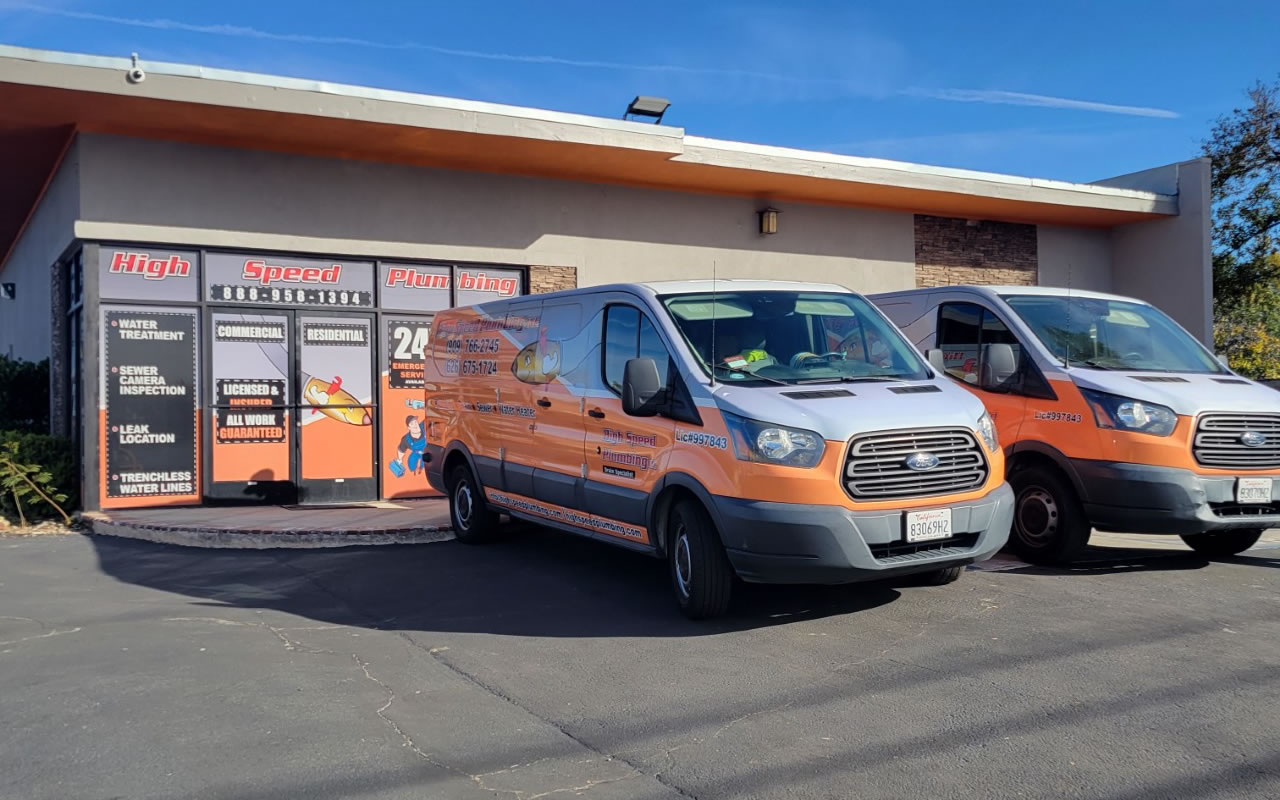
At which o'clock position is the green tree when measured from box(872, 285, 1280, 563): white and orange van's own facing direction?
The green tree is roughly at 8 o'clock from the white and orange van.

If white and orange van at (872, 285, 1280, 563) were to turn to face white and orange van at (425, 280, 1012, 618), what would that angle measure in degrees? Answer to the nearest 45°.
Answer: approximately 90° to its right

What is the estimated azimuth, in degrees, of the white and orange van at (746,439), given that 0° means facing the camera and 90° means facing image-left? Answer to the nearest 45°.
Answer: approximately 315°

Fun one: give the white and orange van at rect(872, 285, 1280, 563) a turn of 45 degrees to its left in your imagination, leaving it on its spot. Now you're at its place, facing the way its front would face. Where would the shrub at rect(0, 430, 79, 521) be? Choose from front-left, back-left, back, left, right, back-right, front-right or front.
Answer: back

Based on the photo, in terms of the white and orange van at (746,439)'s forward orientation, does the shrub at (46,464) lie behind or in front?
behind

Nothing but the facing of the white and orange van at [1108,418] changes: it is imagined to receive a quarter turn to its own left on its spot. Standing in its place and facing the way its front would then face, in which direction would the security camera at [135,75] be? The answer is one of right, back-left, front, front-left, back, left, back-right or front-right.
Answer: back-left

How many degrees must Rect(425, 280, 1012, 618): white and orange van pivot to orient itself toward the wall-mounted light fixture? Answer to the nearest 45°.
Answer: approximately 135° to its left

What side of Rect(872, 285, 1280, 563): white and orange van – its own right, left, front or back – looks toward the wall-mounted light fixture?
back

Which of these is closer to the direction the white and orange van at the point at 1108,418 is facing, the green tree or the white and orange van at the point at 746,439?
the white and orange van

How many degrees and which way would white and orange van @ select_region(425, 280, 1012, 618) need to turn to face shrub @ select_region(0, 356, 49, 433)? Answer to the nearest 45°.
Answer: approximately 180°

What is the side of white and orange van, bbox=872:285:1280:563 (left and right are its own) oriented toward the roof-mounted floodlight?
back
